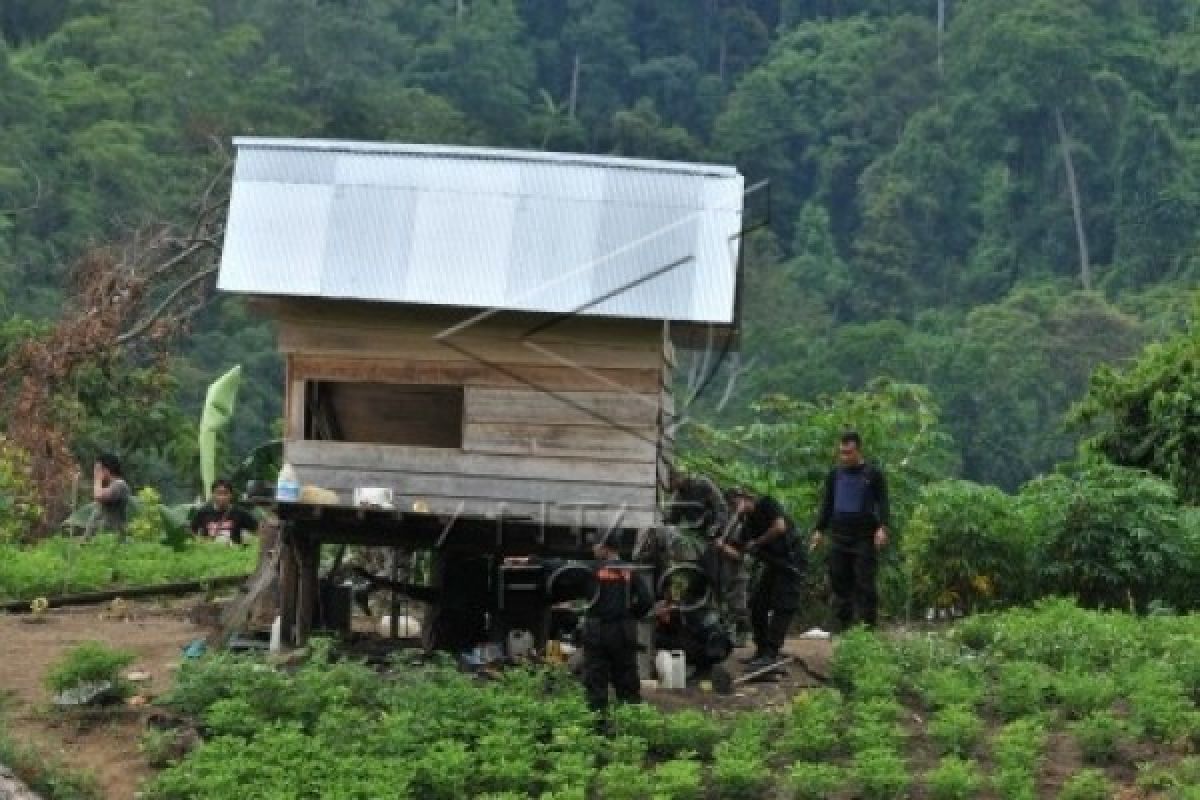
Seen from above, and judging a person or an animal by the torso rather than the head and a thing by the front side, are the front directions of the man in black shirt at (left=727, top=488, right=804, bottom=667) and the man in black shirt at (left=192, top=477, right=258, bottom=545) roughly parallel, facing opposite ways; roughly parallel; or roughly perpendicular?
roughly perpendicular

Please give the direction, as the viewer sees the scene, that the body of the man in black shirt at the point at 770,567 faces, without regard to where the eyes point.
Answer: to the viewer's left

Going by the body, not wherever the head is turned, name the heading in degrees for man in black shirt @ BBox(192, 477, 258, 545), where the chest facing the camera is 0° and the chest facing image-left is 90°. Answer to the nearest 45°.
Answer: approximately 0°

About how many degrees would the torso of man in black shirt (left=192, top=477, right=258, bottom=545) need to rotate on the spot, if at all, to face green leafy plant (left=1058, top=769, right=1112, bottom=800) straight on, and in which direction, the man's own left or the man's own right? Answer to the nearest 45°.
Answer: approximately 45° to the man's own left

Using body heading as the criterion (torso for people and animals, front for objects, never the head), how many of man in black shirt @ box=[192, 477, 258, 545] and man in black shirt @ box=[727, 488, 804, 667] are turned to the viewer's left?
1

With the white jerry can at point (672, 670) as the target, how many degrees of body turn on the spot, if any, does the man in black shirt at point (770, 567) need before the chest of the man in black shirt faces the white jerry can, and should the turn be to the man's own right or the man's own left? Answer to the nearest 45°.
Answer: approximately 45° to the man's own left

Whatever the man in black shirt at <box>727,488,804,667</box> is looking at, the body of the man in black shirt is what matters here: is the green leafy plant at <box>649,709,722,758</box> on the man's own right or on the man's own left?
on the man's own left

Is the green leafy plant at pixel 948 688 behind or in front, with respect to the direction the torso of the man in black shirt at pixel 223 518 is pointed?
in front

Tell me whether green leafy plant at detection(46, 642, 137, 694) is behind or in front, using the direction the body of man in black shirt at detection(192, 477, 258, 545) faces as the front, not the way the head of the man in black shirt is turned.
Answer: in front

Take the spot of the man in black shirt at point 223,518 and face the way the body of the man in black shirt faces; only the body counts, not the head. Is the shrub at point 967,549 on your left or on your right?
on your left
